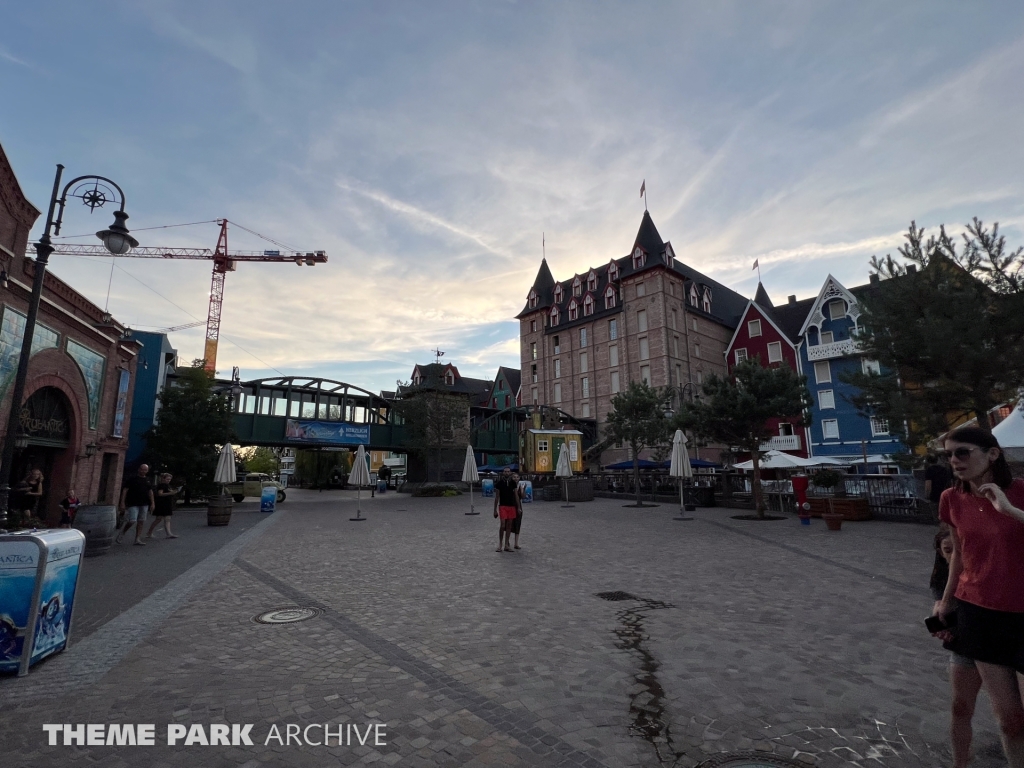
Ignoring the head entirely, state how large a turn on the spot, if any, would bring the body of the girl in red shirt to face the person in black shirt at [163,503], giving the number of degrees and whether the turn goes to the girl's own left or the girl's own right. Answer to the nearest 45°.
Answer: approximately 45° to the girl's own right

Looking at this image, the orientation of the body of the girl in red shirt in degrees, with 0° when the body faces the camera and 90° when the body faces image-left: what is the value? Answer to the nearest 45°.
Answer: approximately 45°

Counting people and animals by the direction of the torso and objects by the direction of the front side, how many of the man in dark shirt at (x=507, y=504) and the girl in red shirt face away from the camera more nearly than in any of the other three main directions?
0

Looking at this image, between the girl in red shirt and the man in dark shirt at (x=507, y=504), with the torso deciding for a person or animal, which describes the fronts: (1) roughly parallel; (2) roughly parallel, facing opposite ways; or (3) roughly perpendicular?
roughly perpendicular

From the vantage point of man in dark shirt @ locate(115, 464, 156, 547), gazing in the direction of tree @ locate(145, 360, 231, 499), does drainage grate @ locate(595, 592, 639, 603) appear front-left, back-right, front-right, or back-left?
back-right

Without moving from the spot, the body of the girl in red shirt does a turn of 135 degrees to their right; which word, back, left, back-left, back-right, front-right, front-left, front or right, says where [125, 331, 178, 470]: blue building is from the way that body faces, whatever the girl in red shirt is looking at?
left

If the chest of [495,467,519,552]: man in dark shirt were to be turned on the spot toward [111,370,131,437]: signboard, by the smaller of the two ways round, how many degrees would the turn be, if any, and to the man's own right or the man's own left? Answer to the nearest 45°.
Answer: approximately 135° to the man's own right

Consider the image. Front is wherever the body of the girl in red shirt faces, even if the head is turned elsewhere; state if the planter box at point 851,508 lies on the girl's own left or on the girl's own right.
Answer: on the girl's own right

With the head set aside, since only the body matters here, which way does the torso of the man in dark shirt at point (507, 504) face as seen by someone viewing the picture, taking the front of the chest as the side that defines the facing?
toward the camera

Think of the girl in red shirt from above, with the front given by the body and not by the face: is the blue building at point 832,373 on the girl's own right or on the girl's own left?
on the girl's own right

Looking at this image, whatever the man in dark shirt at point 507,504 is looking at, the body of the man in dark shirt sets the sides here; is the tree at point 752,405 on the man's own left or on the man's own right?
on the man's own left

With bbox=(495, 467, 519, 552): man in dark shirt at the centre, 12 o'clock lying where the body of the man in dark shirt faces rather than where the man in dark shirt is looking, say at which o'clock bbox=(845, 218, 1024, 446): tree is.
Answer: The tree is roughly at 9 o'clock from the man in dark shirt.

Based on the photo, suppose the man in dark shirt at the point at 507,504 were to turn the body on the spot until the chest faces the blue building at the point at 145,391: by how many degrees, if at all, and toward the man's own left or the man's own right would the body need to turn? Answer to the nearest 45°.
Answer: approximately 135° to the man's own right

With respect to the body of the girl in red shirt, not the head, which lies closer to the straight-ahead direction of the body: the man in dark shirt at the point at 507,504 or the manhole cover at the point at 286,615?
the manhole cover

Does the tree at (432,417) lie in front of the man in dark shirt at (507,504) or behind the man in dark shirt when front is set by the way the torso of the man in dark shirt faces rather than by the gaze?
behind

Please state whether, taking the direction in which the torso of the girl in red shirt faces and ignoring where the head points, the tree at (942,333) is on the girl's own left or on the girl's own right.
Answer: on the girl's own right

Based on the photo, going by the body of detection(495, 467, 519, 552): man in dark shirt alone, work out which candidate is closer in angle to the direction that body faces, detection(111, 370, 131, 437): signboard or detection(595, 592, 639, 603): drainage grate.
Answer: the drainage grate
